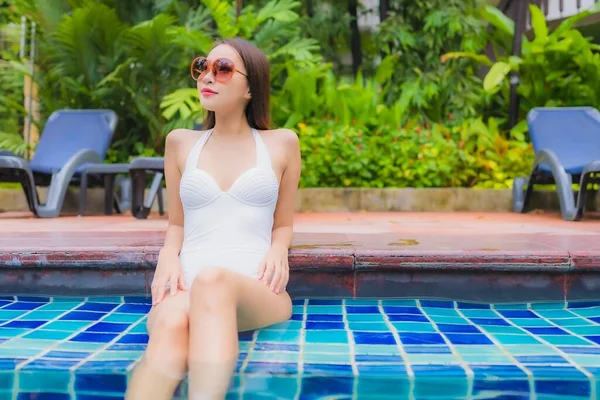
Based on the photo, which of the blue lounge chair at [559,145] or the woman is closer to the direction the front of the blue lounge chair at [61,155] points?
the woman

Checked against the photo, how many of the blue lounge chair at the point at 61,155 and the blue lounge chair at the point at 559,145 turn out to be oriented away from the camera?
0

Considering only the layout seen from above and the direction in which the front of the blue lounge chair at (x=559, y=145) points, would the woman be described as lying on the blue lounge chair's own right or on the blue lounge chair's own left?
on the blue lounge chair's own right

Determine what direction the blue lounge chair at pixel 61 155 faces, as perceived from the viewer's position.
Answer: facing the viewer and to the left of the viewer

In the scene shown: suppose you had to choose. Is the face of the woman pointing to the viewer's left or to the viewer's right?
to the viewer's left

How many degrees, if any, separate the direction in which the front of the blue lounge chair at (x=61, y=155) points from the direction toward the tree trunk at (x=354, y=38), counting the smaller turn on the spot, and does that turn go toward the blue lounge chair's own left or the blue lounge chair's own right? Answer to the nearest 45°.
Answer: approximately 180°

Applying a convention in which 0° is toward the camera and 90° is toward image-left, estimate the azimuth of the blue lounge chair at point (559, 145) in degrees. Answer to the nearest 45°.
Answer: approximately 315°

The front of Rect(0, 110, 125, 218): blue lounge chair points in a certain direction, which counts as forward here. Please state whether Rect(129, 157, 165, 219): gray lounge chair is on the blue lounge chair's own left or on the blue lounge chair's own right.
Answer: on the blue lounge chair's own left
